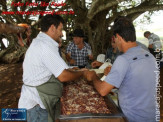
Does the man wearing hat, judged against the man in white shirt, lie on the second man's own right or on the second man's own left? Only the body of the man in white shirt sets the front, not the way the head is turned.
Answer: on the second man's own left

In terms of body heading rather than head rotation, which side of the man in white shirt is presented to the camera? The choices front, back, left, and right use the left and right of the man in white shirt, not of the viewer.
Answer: right

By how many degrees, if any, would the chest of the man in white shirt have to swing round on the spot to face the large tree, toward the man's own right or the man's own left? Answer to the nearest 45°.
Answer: approximately 90° to the man's own left

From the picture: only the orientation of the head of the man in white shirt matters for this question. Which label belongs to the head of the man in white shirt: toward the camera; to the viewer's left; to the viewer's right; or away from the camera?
to the viewer's right

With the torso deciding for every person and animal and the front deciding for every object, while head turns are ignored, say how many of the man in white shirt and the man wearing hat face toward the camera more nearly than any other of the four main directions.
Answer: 1

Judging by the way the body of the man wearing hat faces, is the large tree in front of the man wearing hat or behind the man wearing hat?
behind

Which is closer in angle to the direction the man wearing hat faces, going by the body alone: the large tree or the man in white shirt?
the man in white shirt

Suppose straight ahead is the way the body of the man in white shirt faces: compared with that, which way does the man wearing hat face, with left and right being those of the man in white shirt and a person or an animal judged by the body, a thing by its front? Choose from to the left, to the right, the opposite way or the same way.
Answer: to the right
